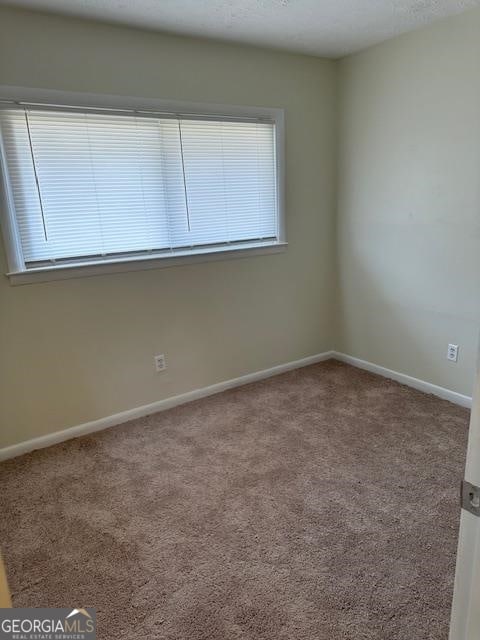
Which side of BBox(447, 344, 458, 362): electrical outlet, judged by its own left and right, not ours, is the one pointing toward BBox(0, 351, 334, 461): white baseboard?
front

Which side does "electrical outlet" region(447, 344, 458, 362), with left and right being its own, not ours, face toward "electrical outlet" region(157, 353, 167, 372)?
front

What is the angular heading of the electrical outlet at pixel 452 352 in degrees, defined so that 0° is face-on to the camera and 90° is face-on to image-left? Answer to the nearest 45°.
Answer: approximately 45°

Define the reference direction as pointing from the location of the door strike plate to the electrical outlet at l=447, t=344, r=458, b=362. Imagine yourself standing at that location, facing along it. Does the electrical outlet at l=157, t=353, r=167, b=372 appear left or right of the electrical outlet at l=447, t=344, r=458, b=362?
left

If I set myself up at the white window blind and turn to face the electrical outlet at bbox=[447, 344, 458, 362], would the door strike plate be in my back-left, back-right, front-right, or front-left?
front-right

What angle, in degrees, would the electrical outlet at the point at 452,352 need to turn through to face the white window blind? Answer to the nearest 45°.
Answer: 0° — it already faces it

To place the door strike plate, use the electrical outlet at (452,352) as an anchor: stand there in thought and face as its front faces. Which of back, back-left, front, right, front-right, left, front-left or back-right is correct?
front-left
